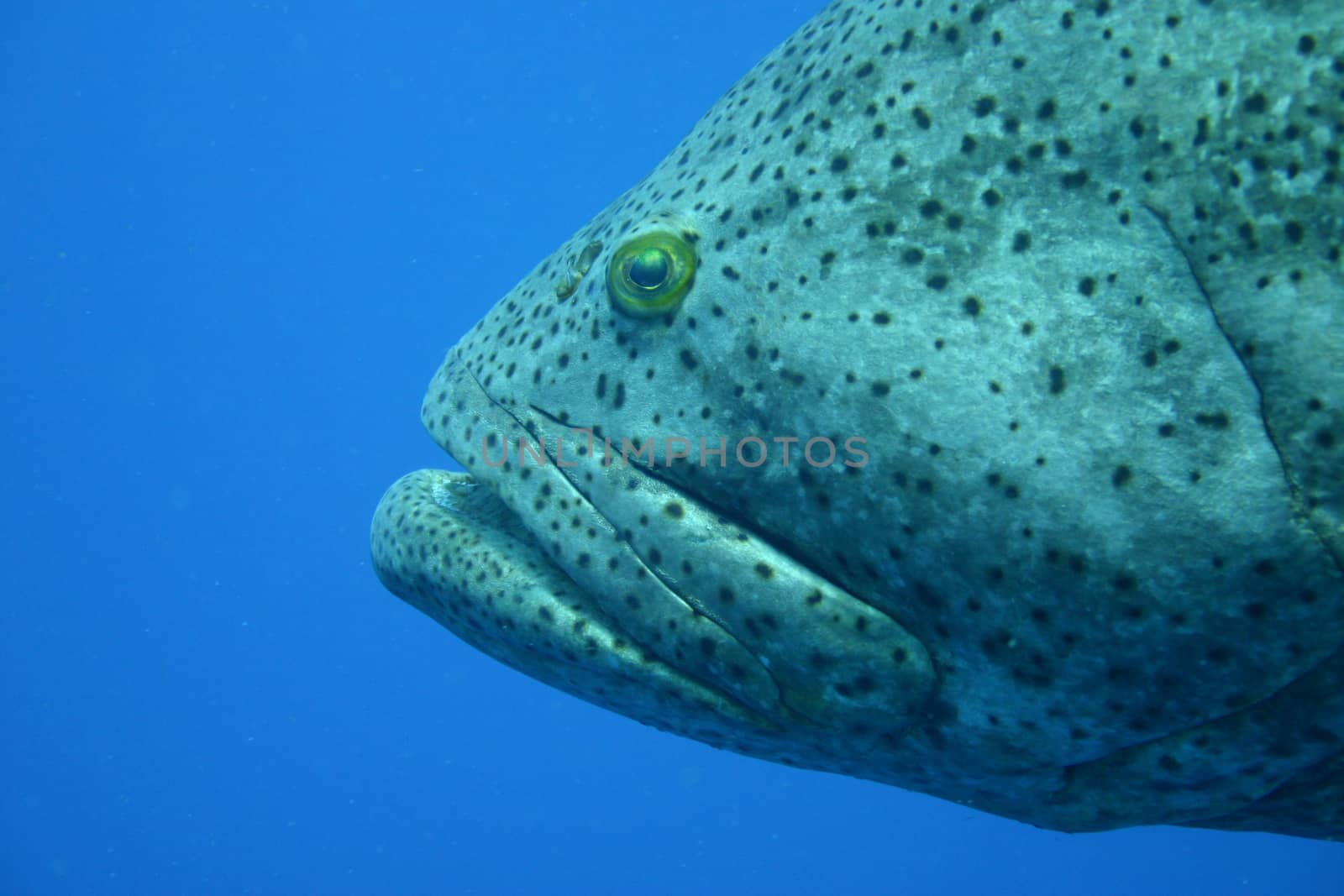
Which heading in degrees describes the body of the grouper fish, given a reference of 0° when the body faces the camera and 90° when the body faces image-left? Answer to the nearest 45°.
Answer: approximately 90°
